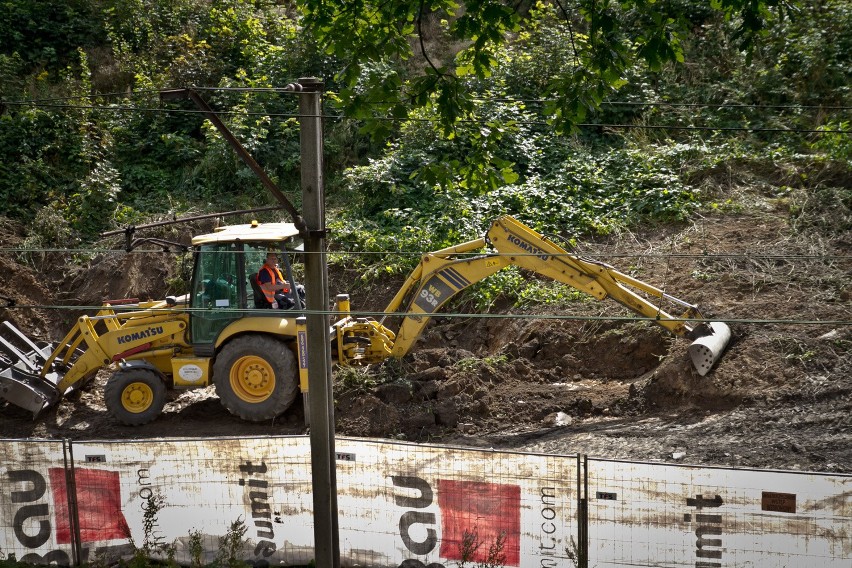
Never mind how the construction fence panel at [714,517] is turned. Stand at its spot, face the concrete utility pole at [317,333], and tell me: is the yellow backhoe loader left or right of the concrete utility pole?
right

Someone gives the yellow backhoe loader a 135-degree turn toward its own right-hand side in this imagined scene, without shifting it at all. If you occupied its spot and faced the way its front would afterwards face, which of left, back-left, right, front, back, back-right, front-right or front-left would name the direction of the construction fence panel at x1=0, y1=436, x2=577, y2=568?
back-right

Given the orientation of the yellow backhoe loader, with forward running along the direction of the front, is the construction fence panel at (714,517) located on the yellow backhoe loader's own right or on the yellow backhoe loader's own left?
on the yellow backhoe loader's own left

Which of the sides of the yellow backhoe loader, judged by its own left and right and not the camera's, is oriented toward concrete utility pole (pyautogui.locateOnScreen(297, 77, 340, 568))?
left

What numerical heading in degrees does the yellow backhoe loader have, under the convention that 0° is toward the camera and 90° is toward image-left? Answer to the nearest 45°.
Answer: approximately 90°
